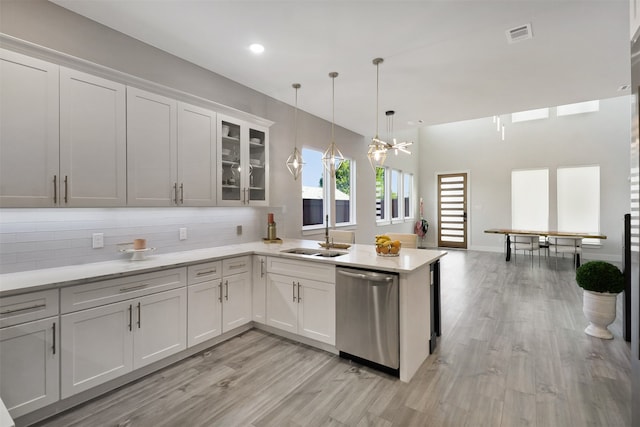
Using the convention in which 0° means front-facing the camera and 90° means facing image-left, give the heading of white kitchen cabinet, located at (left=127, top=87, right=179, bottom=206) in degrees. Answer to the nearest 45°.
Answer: approximately 315°

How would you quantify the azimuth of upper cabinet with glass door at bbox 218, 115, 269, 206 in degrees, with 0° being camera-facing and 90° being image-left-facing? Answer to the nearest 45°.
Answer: approximately 315°

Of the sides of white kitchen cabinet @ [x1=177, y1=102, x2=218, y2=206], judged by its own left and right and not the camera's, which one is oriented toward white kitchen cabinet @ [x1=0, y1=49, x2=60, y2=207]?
right

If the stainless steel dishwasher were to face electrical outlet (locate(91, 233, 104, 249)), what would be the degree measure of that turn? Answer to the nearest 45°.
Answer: approximately 45° to its right

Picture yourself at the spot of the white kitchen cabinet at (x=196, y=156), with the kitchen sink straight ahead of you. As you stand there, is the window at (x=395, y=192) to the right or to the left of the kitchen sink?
left

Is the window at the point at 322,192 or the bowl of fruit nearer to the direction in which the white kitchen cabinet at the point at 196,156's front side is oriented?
the bowl of fruit

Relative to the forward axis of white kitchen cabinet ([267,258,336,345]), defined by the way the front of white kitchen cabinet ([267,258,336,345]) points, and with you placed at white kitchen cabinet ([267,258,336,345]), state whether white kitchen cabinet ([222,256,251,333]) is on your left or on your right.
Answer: on your right

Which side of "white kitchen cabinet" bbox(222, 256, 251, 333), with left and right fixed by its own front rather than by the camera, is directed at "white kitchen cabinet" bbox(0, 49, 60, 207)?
right

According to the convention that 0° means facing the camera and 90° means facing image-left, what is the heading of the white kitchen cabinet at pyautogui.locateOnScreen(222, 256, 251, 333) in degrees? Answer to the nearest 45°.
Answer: approximately 315°

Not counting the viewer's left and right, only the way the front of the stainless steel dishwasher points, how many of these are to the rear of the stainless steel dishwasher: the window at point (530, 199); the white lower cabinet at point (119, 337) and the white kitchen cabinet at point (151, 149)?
1
